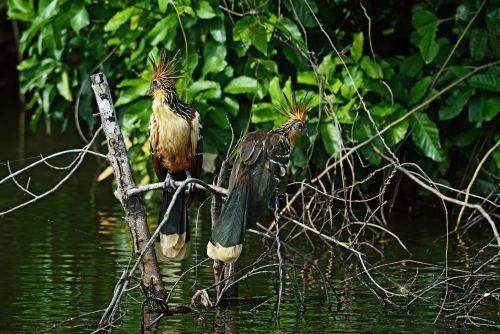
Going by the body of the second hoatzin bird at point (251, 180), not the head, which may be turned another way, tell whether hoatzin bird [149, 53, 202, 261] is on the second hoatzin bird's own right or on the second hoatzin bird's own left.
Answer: on the second hoatzin bird's own left

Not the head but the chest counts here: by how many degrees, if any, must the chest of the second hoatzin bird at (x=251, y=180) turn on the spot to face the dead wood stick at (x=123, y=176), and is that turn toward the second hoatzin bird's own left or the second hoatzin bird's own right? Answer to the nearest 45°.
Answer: approximately 135° to the second hoatzin bird's own left

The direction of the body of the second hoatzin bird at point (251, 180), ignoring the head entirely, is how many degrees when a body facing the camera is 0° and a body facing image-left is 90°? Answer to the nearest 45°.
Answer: approximately 225°
